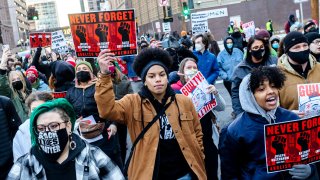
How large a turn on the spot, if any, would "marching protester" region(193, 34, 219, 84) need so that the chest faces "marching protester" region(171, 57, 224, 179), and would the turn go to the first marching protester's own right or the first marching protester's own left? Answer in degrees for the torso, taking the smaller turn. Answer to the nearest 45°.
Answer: approximately 45° to the first marching protester's own left

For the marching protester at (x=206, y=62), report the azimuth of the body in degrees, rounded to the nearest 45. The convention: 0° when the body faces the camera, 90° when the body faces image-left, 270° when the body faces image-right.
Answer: approximately 45°

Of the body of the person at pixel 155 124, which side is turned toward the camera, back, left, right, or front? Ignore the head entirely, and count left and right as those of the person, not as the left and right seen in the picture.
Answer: front

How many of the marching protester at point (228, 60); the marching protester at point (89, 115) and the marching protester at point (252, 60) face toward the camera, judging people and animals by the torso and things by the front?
3

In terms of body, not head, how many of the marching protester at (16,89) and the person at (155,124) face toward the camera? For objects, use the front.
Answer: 2

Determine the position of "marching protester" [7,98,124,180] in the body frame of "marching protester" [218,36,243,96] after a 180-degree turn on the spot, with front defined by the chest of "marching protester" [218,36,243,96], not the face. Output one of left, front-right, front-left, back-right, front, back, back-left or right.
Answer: back

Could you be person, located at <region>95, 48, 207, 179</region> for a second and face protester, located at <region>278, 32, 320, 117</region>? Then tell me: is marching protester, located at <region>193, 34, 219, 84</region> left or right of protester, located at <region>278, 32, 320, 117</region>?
left

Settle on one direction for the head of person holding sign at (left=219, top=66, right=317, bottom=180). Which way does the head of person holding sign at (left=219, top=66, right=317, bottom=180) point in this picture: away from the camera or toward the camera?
toward the camera

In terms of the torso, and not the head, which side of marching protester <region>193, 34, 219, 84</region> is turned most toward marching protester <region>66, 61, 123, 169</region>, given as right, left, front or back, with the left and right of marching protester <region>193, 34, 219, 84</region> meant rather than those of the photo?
front

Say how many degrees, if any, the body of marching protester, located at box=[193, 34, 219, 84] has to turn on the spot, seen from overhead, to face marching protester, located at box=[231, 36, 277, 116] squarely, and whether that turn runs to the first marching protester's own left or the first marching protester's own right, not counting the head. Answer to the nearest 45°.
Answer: approximately 45° to the first marching protester's own left
